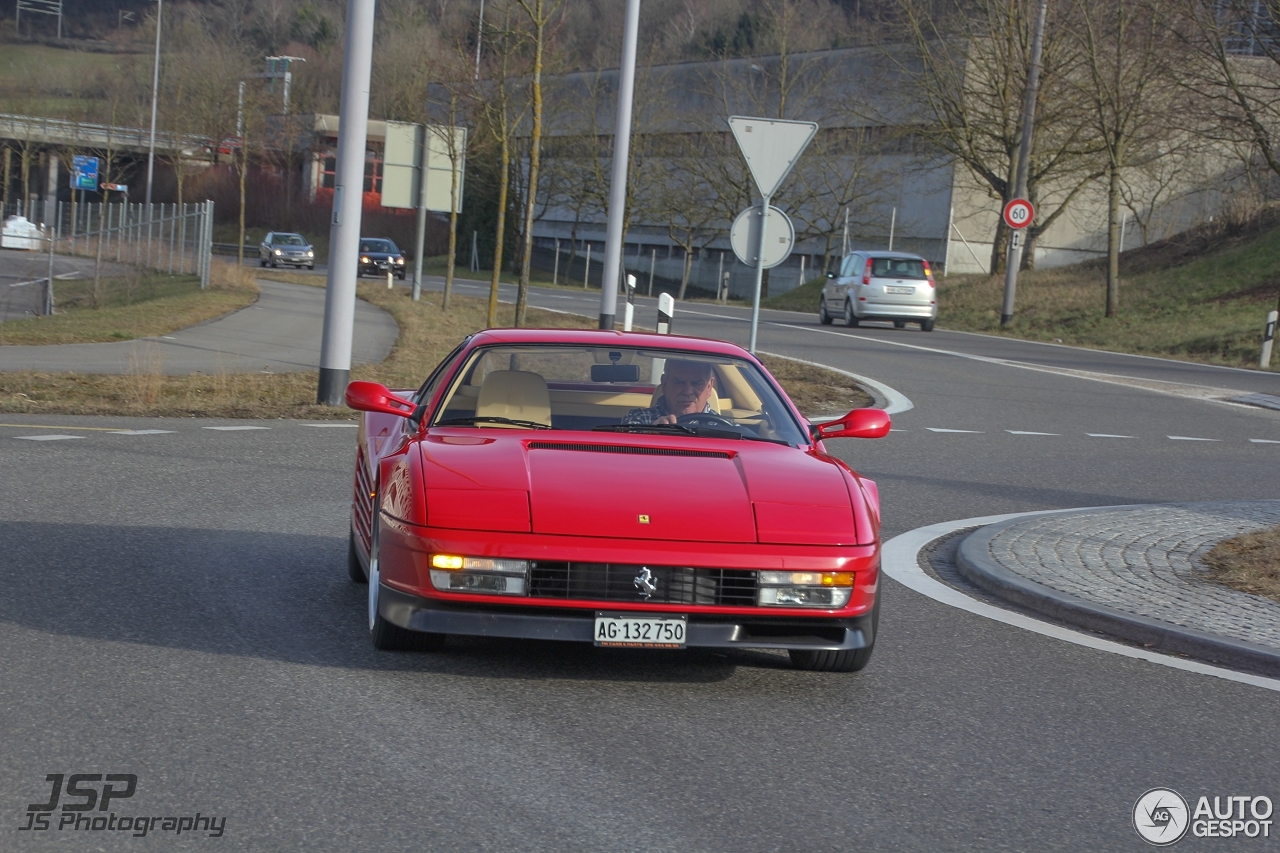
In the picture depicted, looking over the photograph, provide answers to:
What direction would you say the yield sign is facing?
away from the camera

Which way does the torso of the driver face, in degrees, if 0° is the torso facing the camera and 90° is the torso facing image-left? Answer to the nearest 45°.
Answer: approximately 0°

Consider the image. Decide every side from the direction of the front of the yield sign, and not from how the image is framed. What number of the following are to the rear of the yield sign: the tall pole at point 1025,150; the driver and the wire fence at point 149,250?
1

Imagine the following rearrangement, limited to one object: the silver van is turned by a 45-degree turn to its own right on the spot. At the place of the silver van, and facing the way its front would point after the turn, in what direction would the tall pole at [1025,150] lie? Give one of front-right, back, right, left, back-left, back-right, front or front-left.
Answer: front-right

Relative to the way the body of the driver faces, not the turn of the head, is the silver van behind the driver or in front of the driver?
behind

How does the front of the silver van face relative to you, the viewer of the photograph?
facing away from the viewer and to the left of the viewer

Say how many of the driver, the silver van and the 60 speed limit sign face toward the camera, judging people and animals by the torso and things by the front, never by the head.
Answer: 2

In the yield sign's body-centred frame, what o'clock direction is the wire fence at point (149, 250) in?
The wire fence is roughly at 11 o'clock from the yield sign.

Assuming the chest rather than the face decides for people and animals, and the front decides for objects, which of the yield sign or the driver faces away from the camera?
the yield sign

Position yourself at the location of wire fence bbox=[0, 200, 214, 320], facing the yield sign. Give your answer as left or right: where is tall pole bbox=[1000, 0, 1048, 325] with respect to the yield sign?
left
